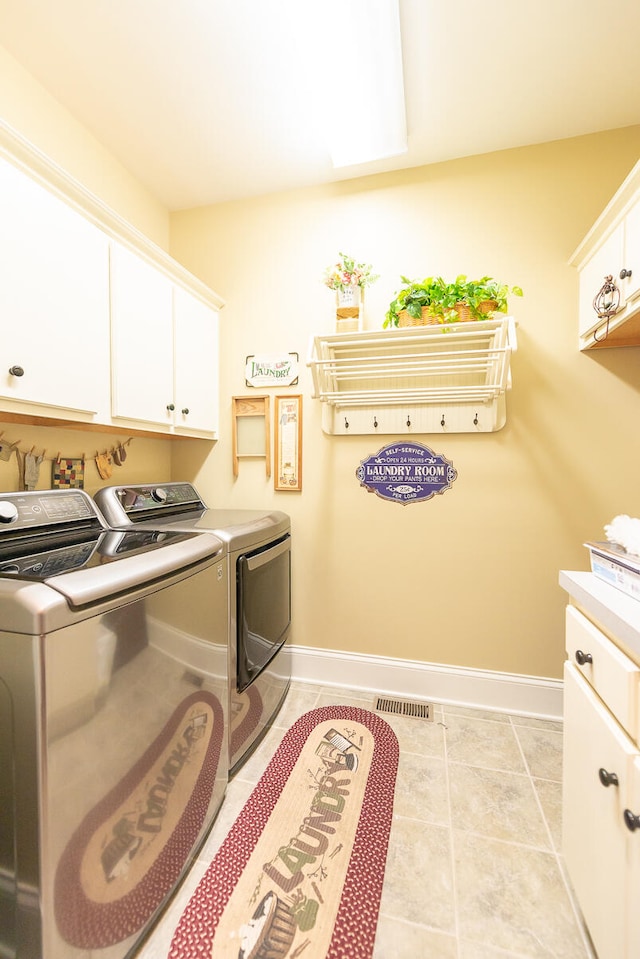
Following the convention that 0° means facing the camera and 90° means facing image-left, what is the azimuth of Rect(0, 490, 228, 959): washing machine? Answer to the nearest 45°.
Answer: approximately 315°

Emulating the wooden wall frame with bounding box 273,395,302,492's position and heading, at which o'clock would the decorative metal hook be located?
The decorative metal hook is roughly at 10 o'clock from the wooden wall frame.

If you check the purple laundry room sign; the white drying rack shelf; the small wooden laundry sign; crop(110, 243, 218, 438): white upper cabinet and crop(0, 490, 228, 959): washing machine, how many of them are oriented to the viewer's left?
0

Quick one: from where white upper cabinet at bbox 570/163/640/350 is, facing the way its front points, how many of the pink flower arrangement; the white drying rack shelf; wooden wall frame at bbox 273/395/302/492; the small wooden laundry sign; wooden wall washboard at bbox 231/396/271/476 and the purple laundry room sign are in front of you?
6

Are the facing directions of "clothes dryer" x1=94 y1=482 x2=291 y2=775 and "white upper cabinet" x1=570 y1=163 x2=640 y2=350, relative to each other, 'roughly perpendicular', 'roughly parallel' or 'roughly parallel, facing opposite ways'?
roughly parallel, facing opposite ways

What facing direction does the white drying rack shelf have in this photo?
toward the camera

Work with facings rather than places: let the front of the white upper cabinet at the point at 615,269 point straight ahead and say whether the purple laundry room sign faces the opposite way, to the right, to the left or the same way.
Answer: to the left

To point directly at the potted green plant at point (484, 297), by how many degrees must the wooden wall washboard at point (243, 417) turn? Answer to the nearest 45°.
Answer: approximately 45° to its left

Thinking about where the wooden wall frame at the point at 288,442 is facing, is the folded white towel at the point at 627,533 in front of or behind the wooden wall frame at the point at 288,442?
in front

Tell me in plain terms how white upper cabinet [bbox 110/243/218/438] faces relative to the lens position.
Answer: facing the viewer and to the right of the viewer

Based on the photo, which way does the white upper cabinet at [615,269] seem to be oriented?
to the viewer's left

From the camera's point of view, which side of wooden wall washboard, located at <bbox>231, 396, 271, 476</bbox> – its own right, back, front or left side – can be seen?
front

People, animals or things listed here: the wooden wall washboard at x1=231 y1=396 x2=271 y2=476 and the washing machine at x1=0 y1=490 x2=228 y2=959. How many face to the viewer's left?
0

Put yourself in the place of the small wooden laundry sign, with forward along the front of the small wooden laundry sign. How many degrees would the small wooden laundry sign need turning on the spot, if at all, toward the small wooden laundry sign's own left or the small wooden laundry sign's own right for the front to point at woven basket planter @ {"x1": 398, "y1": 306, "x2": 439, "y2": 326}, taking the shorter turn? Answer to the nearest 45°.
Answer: approximately 45° to the small wooden laundry sign's own left
